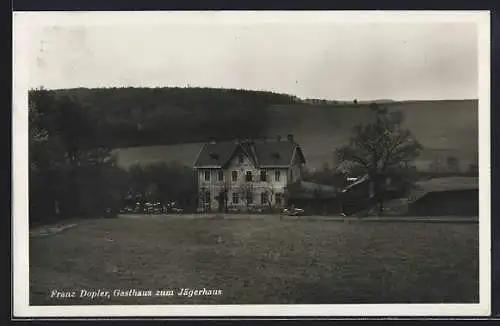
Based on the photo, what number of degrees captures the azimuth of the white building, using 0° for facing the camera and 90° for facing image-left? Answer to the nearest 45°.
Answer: approximately 0°
